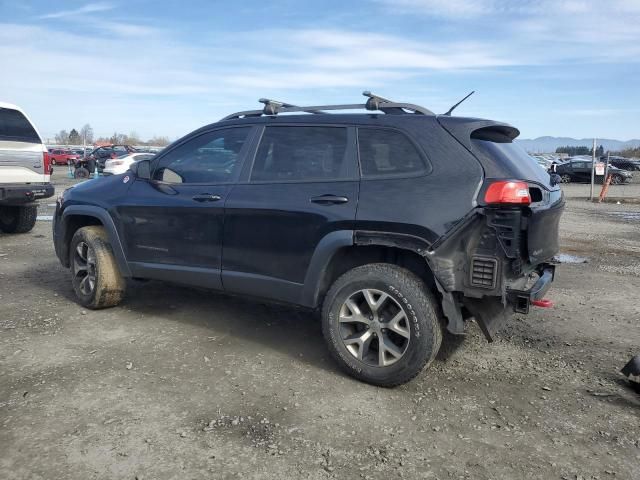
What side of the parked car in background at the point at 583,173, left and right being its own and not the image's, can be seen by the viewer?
right

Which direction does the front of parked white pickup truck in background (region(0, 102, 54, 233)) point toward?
away from the camera

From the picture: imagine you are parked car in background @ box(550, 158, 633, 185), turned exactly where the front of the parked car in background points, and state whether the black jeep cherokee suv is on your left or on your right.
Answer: on your right

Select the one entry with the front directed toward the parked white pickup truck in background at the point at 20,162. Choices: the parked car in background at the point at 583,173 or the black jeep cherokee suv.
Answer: the black jeep cherokee suv

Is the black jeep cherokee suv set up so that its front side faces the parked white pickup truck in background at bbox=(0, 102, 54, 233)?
yes

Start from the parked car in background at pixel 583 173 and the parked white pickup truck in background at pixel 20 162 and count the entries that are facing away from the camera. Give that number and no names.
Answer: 1

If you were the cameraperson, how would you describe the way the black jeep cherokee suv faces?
facing away from the viewer and to the left of the viewer

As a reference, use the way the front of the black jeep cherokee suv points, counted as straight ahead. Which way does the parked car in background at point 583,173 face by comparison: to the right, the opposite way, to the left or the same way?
the opposite way

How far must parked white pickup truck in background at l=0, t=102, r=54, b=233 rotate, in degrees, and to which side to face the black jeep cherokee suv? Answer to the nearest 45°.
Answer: approximately 180°

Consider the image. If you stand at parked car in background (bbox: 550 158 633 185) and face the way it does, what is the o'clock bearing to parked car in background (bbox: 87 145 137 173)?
parked car in background (bbox: 87 145 137 173) is roughly at 5 o'clock from parked car in background (bbox: 550 158 633 185).

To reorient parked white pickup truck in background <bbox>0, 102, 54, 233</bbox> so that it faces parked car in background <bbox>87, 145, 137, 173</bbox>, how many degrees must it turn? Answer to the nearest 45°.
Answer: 0° — it already faces it

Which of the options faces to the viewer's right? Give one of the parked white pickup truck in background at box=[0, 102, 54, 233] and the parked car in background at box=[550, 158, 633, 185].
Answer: the parked car in background at box=[550, 158, 633, 185]
